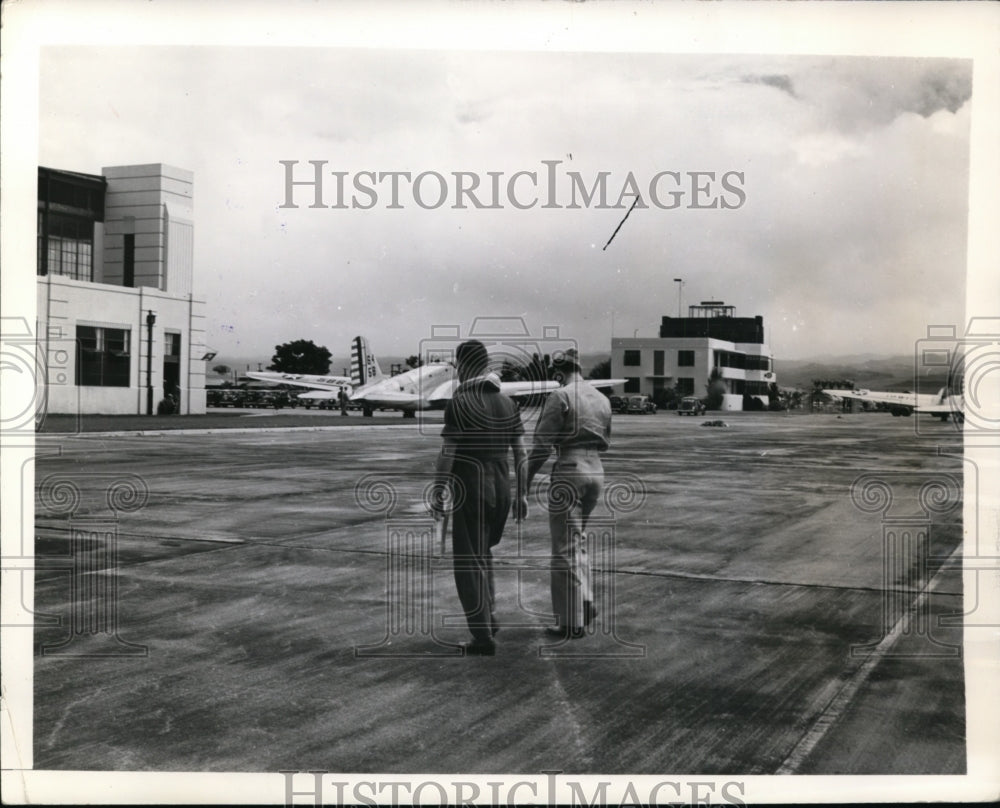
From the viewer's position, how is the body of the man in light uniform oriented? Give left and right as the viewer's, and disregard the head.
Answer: facing away from the viewer and to the left of the viewer

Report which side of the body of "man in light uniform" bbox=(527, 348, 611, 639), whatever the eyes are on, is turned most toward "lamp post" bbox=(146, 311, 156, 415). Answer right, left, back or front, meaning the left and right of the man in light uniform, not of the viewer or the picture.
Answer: front

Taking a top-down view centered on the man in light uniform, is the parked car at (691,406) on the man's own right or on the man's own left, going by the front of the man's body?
on the man's own right

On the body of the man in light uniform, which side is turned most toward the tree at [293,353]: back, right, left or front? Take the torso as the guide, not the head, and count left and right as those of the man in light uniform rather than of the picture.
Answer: front

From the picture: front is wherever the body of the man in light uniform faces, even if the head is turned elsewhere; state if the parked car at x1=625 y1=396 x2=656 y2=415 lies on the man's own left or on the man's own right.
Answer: on the man's own right

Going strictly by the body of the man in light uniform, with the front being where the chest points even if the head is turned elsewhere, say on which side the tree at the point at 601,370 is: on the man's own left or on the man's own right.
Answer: on the man's own right

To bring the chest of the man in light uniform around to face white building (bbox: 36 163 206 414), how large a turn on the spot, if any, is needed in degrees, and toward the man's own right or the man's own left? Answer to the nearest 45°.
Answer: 0° — they already face it
